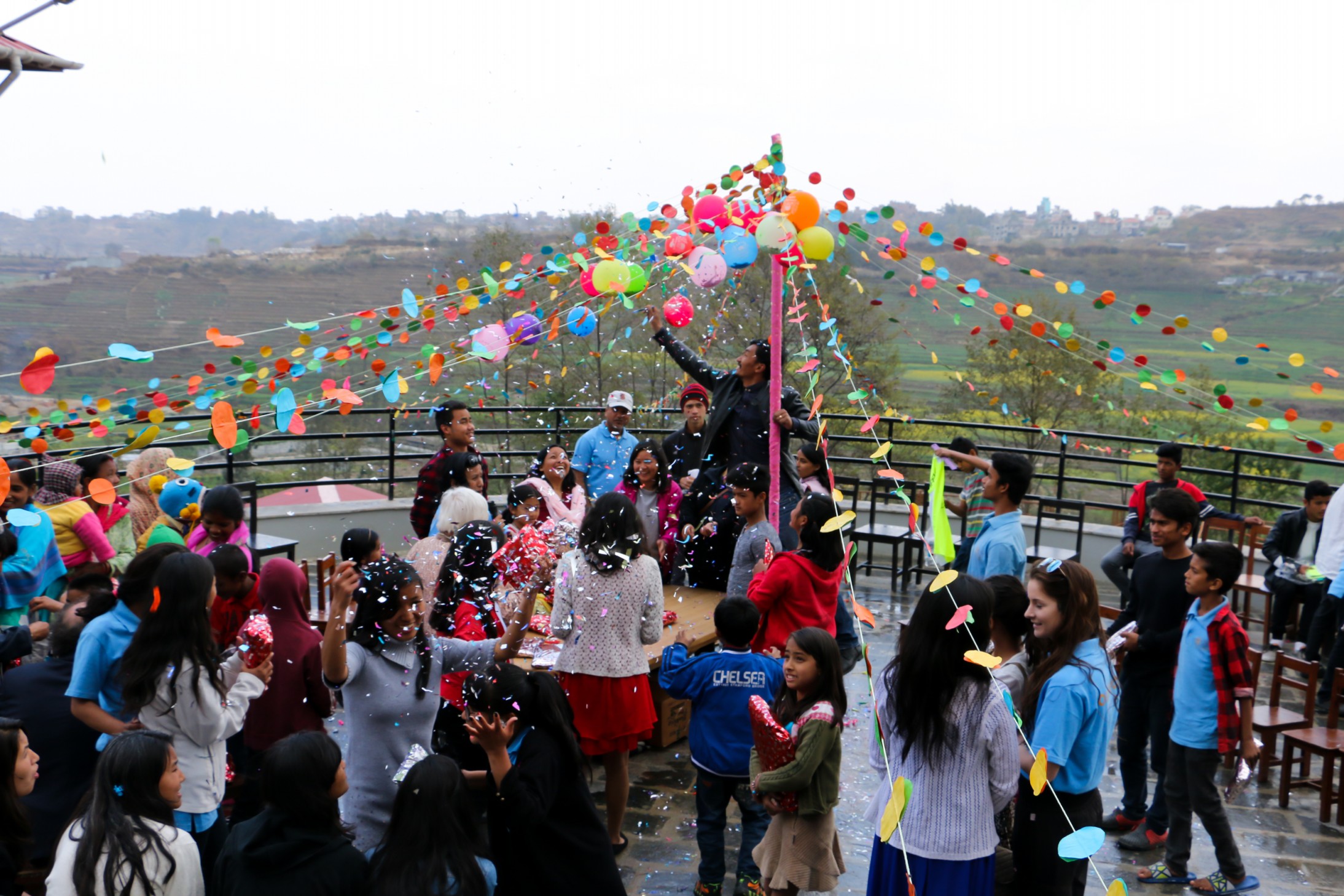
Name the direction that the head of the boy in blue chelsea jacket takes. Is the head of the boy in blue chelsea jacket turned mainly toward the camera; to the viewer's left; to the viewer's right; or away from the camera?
away from the camera

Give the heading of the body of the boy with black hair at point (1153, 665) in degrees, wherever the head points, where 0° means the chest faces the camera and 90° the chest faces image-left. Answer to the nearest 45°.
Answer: approximately 45°

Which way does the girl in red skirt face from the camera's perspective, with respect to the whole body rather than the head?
away from the camera

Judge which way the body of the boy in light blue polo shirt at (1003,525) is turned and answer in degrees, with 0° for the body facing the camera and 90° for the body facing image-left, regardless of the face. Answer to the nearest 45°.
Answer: approximately 90°

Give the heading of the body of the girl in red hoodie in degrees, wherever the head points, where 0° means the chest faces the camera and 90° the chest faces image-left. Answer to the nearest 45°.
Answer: approximately 135°

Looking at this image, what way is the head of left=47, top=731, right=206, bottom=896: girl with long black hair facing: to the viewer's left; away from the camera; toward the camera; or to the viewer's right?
to the viewer's right

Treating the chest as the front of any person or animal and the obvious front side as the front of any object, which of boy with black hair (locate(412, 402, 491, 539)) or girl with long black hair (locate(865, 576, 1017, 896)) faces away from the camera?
the girl with long black hair

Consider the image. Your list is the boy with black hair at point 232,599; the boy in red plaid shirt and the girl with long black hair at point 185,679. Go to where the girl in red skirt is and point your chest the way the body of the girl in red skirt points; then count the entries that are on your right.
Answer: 1

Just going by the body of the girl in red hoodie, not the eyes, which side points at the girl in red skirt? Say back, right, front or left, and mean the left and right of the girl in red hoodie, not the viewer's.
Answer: left

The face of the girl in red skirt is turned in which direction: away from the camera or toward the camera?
away from the camera

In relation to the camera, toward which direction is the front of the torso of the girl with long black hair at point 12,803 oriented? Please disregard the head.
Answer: to the viewer's right

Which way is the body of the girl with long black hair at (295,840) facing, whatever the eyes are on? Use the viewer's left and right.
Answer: facing away from the viewer and to the right of the viewer

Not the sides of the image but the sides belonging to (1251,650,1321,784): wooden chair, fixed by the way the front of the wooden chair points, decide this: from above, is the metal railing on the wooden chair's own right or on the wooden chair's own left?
on the wooden chair's own right

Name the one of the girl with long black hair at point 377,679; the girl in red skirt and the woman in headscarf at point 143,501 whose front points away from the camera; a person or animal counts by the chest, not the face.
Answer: the girl in red skirt

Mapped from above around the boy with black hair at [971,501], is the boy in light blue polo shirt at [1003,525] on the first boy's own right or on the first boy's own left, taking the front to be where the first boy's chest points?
on the first boy's own left
